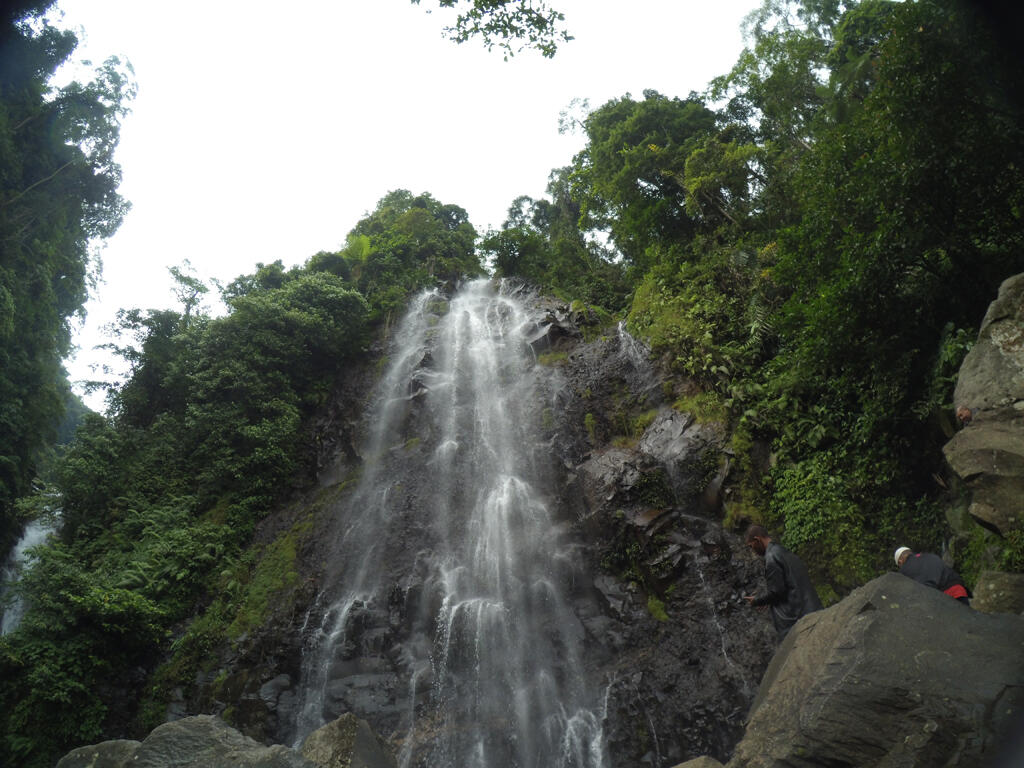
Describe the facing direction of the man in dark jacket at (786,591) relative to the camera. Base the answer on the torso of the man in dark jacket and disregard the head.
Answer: to the viewer's left

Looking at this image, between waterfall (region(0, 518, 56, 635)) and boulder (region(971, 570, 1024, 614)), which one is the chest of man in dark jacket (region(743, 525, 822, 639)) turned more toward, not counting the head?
the waterfall

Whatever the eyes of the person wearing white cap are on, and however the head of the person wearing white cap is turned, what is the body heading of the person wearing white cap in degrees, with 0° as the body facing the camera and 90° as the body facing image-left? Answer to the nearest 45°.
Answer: approximately 90°

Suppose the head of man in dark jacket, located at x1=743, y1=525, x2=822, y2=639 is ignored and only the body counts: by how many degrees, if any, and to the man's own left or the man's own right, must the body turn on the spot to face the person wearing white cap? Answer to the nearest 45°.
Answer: approximately 180°

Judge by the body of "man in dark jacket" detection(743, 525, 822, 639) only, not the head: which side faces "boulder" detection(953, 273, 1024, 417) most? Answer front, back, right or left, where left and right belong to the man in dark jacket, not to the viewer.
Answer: back
